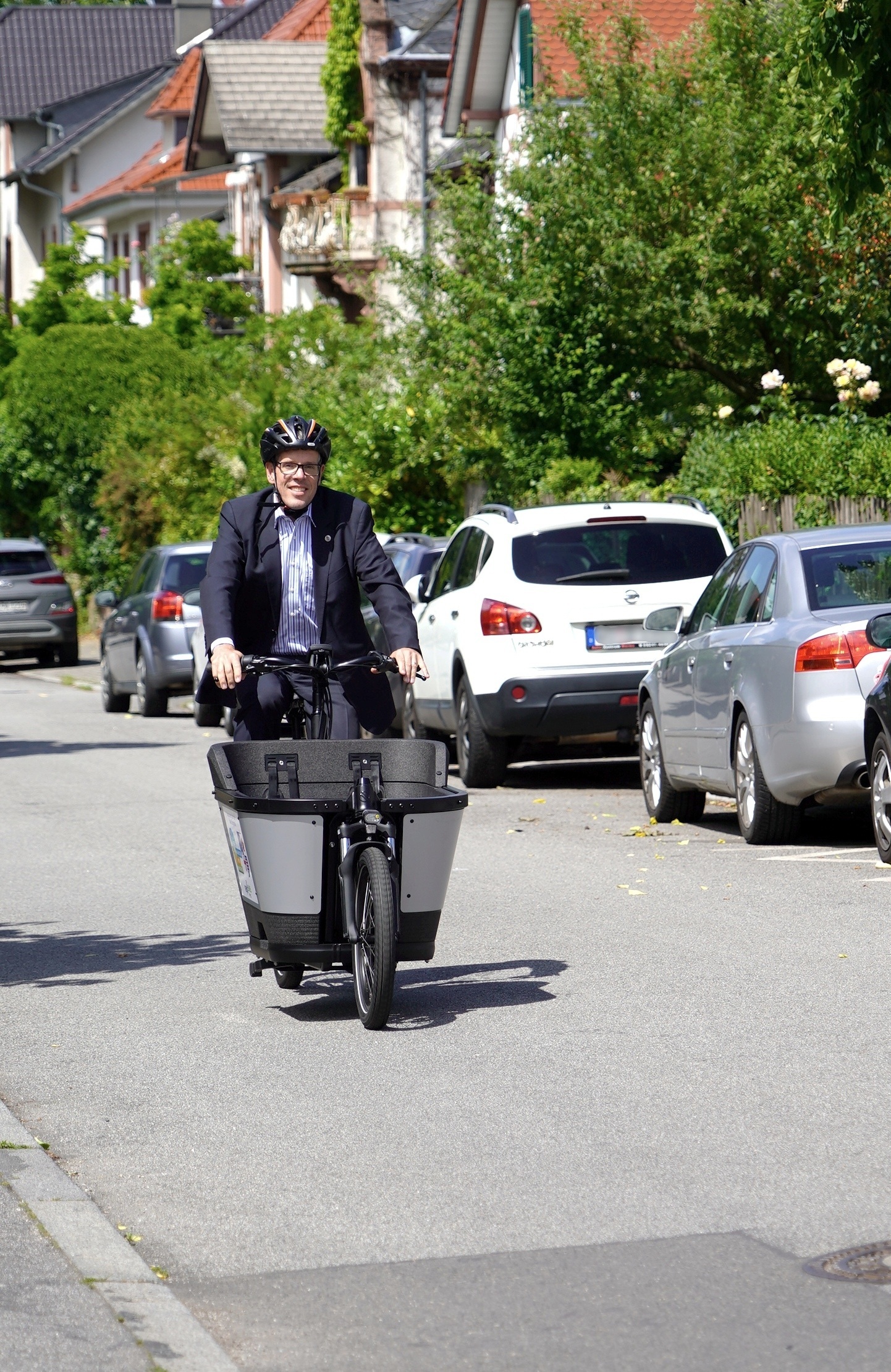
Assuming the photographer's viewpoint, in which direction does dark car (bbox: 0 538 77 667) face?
facing away from the viewer

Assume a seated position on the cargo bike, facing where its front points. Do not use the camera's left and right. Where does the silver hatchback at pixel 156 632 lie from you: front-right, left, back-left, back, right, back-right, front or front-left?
back

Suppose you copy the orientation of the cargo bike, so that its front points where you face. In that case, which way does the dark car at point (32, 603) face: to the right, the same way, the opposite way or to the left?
the opposite way

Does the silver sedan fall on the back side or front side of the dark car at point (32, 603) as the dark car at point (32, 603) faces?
on the back side

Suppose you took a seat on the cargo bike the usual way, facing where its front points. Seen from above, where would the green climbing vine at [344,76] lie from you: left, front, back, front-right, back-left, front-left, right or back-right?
back

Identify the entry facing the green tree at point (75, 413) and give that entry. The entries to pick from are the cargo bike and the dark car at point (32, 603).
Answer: the dark car

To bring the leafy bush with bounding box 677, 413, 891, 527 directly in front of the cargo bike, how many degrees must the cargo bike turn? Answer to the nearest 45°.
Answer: approximately 180°

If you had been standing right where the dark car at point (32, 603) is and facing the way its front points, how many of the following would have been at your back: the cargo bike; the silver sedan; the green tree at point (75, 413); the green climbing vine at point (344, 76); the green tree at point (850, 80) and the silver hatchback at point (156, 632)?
4

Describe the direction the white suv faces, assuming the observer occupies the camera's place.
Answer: facing away from the viewer and to the left of the viewer

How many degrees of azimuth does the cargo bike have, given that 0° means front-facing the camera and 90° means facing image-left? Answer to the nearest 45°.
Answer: approximately 0°

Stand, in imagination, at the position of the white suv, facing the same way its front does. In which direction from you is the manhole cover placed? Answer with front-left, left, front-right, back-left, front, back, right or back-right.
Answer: back-left

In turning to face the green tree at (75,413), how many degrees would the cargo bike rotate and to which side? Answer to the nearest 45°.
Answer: approximately 180°

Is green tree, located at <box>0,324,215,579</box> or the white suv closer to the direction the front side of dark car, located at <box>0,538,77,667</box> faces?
the green tree

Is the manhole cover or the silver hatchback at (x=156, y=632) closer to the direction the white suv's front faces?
the silver hatchback

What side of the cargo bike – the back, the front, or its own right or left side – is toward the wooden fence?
back
